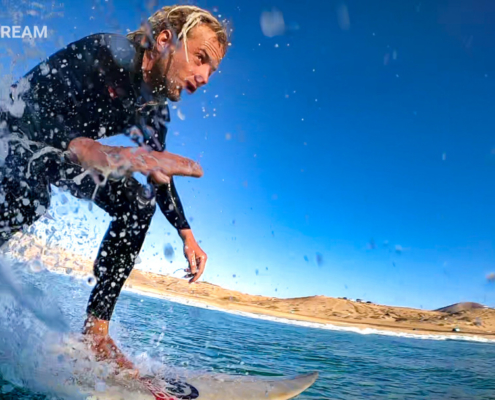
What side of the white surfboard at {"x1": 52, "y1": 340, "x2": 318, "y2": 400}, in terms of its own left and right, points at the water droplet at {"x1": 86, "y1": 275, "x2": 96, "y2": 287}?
back

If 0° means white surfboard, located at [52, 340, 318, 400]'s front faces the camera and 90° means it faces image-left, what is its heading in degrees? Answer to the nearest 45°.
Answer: approximately 270°

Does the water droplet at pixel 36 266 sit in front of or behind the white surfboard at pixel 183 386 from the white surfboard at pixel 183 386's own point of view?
behind
